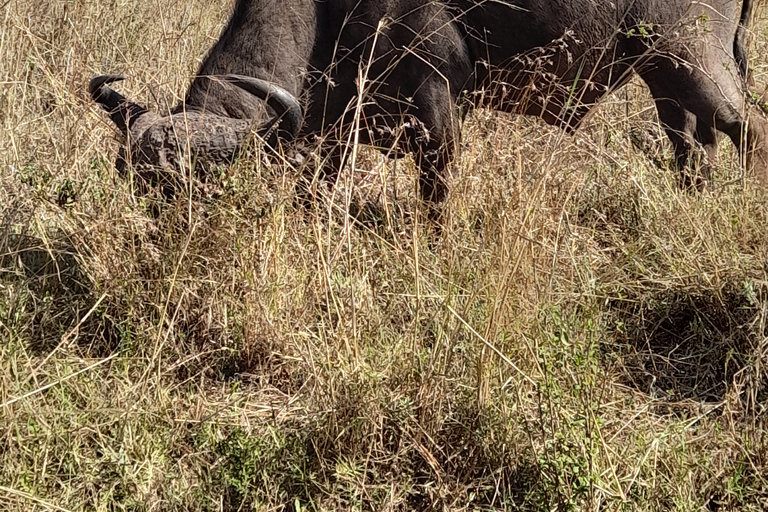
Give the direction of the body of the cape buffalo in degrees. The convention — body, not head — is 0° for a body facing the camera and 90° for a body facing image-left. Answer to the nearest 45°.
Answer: approximately 90°
